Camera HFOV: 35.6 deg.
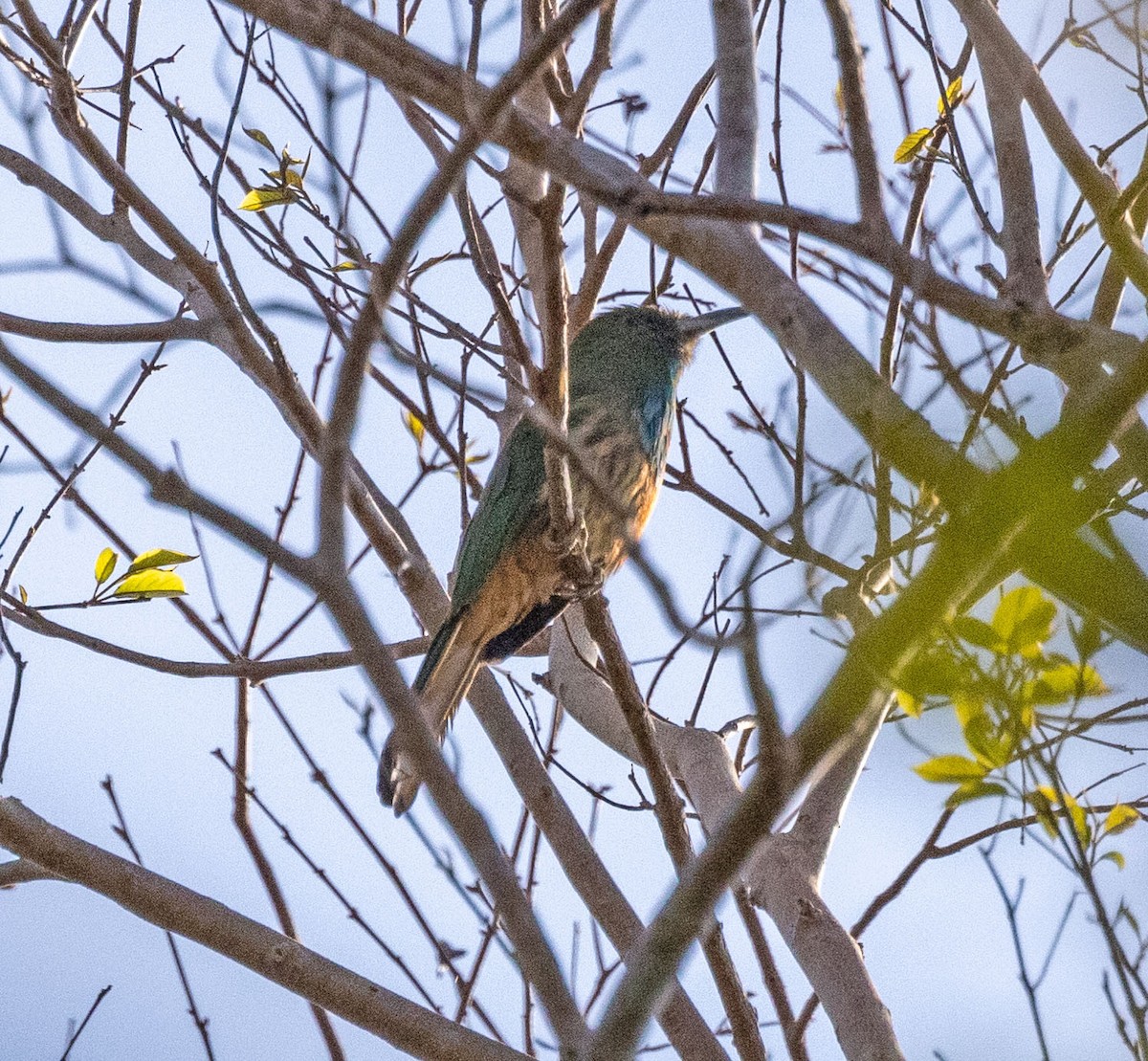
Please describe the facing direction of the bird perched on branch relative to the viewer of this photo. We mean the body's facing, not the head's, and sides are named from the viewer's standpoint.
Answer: facing to the right of the viewer
